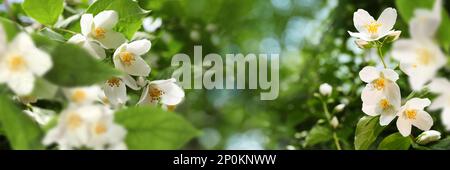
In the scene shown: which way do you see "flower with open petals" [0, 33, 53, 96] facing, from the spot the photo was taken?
facing the viewer

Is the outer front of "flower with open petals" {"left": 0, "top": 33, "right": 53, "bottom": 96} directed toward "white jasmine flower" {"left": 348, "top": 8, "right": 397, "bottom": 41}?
no

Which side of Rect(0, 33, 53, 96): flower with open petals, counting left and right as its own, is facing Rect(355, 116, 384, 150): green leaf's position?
left

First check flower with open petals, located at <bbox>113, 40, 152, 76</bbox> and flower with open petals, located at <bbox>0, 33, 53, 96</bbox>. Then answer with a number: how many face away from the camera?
0

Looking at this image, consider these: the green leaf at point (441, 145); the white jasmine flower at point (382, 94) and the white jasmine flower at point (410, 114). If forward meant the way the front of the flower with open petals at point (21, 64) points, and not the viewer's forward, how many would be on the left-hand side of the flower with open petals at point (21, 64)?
3

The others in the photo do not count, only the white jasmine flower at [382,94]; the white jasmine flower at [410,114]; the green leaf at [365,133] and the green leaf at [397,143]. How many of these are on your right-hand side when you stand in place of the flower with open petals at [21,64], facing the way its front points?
0

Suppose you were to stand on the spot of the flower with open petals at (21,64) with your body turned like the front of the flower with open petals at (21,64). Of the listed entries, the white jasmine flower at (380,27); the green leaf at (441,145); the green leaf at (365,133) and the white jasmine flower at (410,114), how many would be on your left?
4
